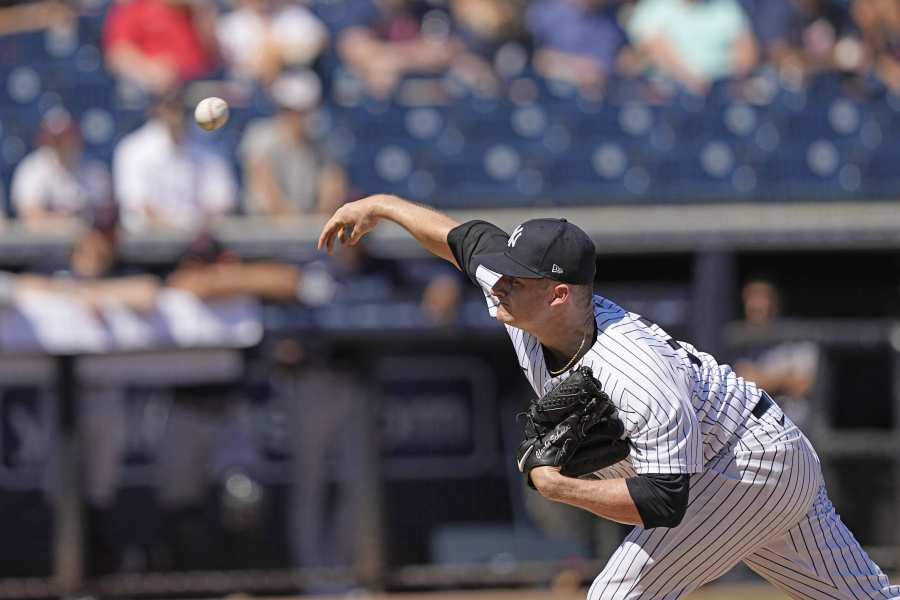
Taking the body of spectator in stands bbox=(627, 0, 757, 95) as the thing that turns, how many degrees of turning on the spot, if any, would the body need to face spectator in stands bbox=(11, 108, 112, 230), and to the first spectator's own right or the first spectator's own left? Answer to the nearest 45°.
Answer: approximately 45° to the first spectator's own right

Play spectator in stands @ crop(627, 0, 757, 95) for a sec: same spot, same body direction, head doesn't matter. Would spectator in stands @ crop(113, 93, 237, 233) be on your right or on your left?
on your right

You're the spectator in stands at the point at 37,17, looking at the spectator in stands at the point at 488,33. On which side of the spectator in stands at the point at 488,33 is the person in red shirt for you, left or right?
right

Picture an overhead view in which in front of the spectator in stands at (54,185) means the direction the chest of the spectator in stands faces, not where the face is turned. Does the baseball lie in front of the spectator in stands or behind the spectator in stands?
in front

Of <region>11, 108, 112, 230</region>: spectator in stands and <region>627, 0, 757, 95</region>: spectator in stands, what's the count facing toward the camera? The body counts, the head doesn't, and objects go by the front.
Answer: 2

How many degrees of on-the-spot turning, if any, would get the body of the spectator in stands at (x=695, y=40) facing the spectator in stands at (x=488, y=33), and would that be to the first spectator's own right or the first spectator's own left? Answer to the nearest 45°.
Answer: approximately 90° to the first spectator's own right

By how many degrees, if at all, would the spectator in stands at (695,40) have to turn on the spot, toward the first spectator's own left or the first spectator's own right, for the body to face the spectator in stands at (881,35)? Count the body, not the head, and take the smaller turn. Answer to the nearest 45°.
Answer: approximately 135° to the first spectator's own left
